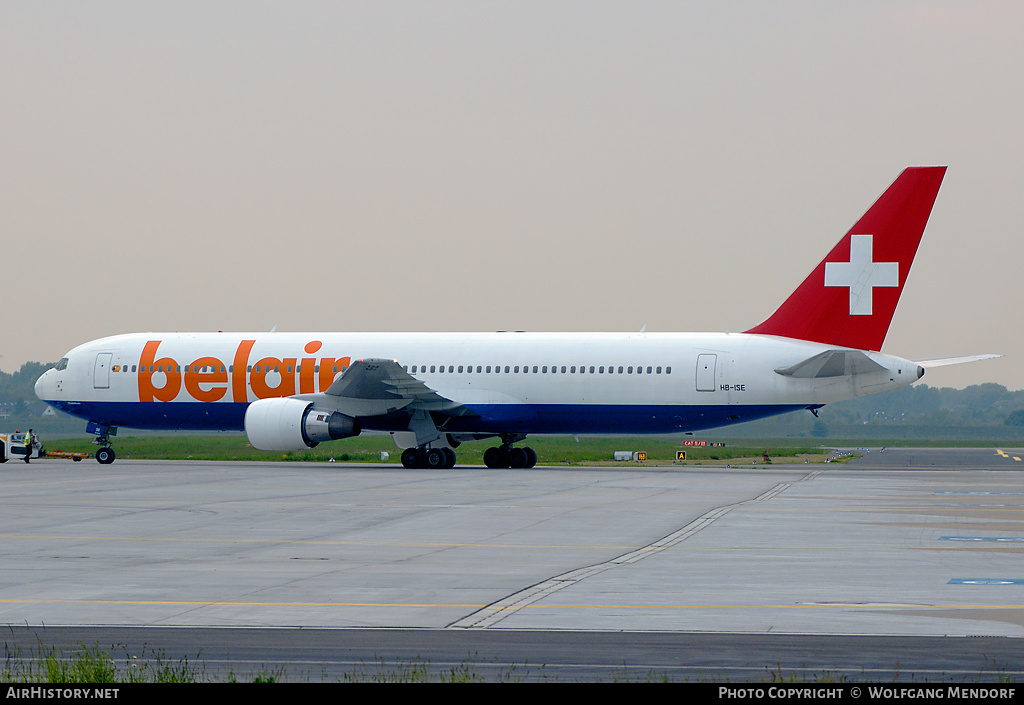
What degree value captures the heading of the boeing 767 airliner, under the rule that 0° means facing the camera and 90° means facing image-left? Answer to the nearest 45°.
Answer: approximately 90°
